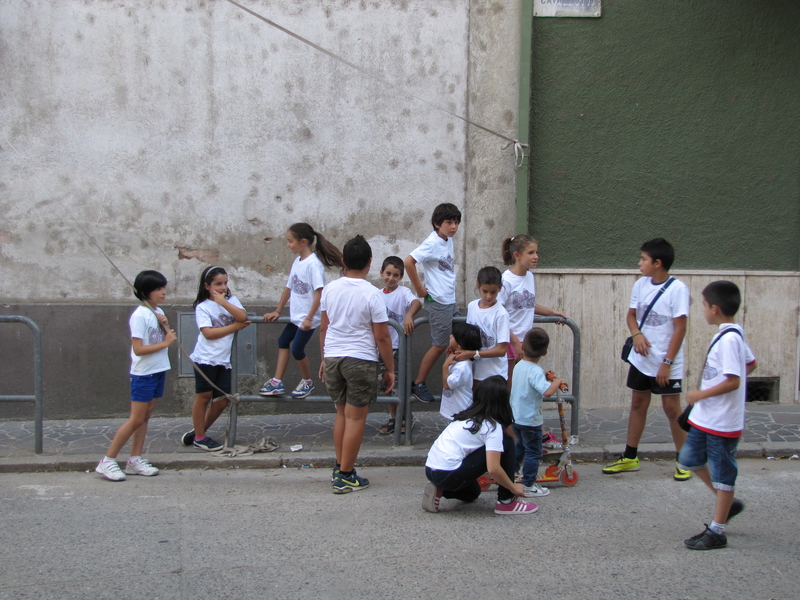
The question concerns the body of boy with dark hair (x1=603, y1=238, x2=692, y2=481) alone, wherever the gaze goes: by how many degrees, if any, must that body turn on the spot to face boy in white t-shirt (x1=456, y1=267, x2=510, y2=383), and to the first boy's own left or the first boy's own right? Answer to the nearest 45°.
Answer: approximately 45° to the first boy's own right

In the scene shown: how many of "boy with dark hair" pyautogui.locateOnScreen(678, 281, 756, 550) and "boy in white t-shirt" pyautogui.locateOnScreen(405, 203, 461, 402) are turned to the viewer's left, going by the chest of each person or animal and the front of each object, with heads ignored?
1

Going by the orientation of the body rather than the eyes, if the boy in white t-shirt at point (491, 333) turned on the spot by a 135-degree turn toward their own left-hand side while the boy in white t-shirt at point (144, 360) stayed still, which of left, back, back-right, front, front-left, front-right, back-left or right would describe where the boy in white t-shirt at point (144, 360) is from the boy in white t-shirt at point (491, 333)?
back-left

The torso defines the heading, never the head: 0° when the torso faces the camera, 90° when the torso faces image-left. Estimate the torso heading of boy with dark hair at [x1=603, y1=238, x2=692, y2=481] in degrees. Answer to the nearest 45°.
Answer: approximately 45°

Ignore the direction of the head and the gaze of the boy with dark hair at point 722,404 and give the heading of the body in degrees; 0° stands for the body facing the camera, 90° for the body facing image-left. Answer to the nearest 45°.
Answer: approximately 90°

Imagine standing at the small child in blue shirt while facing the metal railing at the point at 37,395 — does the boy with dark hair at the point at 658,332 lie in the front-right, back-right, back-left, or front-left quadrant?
back-right

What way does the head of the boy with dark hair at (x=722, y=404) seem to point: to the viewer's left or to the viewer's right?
to the viewer's left

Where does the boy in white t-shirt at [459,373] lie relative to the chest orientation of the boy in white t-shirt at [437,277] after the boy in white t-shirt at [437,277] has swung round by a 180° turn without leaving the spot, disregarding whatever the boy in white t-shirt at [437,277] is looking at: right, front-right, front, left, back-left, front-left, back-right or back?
back-left

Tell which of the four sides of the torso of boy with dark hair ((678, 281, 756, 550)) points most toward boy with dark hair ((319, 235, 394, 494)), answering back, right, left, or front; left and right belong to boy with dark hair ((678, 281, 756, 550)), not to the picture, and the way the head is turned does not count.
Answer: front

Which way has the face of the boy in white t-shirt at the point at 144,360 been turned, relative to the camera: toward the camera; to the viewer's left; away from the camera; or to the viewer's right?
to the viewer's right

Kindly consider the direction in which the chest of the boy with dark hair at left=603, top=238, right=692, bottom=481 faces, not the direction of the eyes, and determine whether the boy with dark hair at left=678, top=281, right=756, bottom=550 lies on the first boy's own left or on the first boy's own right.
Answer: on the first boy's own left

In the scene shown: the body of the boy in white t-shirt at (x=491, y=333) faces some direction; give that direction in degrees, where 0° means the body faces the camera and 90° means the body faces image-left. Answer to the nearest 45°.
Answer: approximately 0°
